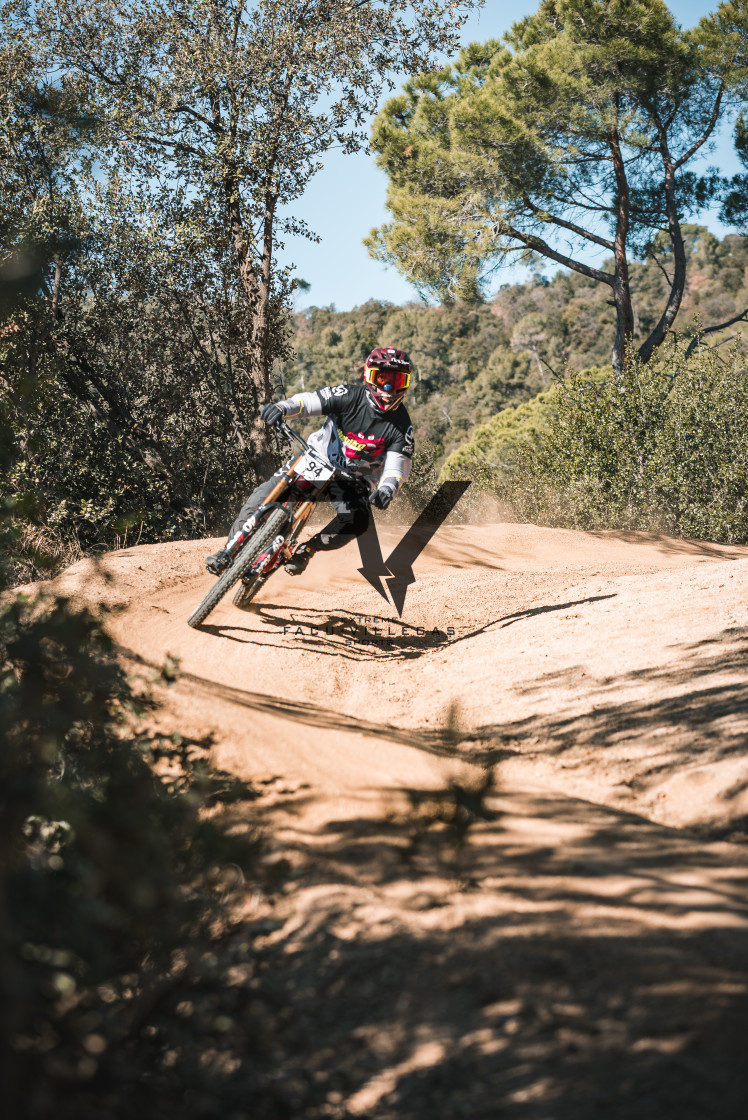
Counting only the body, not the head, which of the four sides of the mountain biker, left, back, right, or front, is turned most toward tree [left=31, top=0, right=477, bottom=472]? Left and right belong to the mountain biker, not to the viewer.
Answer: back

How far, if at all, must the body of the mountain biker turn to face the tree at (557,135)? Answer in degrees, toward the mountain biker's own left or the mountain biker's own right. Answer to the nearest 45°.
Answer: approximately 180°

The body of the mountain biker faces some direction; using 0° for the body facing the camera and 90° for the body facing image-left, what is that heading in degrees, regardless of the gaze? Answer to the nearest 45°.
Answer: approximately 0°
